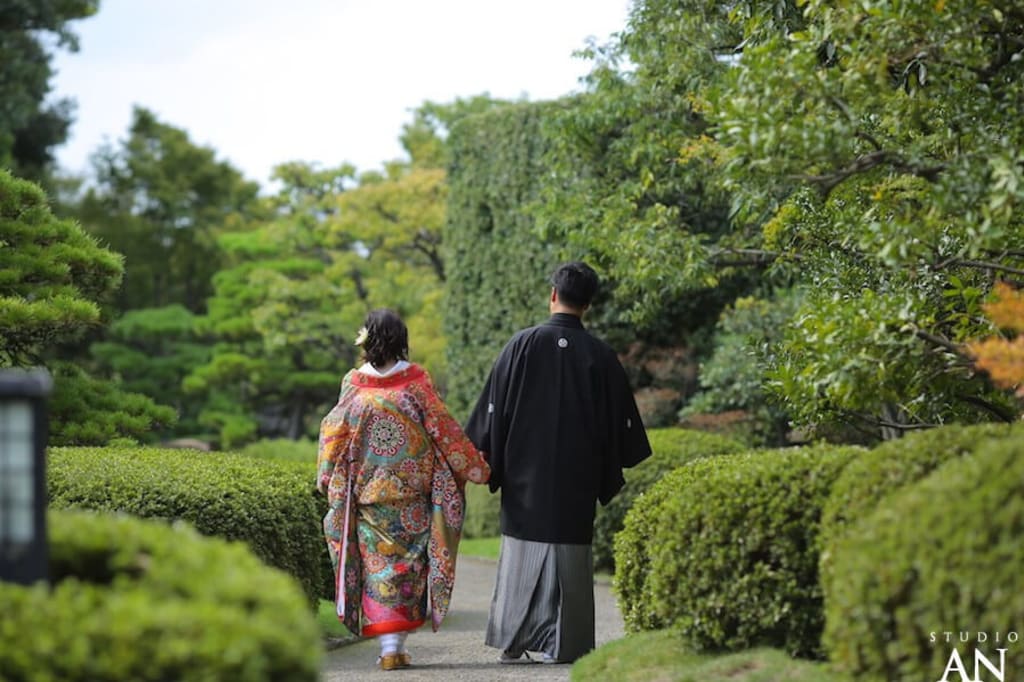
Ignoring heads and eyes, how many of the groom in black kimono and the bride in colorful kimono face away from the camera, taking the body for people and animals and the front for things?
2

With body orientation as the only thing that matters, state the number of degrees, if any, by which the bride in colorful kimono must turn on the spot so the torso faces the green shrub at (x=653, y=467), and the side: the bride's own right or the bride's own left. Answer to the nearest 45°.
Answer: approximately 45° to the bride's own right

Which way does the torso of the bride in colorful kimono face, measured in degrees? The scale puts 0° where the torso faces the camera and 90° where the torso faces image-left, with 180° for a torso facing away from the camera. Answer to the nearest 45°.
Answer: approximately 180°

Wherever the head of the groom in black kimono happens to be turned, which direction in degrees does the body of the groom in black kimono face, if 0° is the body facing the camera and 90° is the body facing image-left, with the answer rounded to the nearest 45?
approximately 180°

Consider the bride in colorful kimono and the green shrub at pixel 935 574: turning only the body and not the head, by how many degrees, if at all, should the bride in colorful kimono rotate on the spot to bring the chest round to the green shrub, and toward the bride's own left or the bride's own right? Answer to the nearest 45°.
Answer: approximately 135° to the bride's own right

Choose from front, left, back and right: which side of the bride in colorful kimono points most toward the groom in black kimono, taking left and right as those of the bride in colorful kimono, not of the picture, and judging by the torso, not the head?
right

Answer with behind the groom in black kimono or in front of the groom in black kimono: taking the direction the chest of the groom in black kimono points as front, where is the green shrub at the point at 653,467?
in front

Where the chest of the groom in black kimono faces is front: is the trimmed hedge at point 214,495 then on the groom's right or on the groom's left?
on the groom's left

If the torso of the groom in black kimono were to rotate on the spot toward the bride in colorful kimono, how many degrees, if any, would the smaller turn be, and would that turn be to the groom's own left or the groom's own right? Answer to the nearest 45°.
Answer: approximately 90° to the groom's own left

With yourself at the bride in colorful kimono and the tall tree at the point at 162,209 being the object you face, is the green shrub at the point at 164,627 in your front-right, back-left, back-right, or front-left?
back-left

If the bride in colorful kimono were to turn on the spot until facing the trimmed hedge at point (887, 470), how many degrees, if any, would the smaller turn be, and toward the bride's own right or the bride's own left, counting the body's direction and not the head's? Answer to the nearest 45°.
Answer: approximately 135° to the bride's own right
